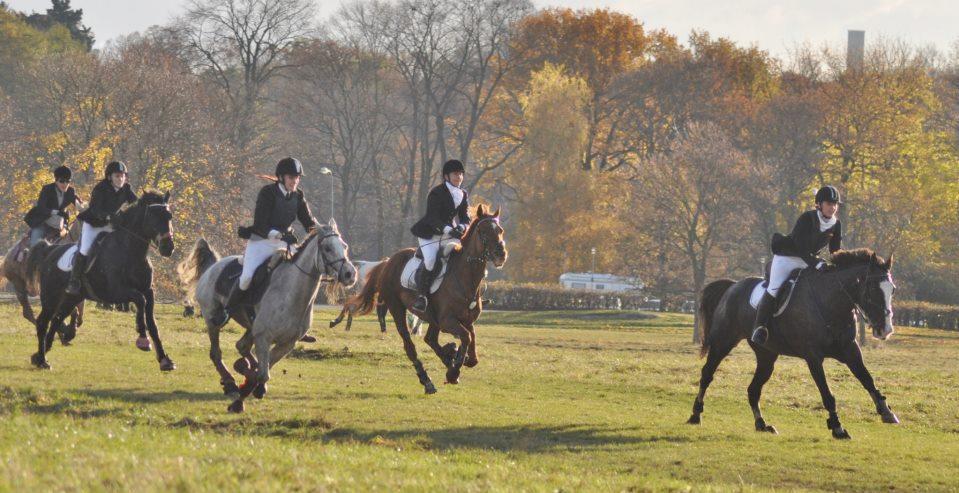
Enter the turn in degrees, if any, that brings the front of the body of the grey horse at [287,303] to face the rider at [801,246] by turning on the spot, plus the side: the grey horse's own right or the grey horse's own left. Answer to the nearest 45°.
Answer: approximately 45° to the grey horse's own left

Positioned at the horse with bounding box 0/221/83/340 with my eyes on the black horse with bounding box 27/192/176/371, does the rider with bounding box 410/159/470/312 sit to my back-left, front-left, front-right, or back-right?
front-left

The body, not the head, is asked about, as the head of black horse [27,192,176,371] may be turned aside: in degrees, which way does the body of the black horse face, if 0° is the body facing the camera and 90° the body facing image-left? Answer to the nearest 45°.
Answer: approximately 315°

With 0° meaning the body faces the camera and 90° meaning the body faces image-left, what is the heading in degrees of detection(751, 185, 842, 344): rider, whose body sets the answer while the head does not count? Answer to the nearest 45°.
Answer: approximately 315°

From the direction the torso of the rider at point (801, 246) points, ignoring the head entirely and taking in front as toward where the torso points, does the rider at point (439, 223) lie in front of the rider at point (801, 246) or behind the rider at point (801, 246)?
behind

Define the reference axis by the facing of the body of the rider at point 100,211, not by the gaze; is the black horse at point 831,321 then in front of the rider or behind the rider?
in front

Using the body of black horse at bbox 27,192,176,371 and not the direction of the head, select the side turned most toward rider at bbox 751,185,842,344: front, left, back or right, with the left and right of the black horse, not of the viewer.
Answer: front

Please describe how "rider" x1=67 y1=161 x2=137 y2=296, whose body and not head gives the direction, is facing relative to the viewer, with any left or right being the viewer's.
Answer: facing the viewer and to the right of the viewer

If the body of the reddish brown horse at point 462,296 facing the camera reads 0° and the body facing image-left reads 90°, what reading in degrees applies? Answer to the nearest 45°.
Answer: approximately 315°

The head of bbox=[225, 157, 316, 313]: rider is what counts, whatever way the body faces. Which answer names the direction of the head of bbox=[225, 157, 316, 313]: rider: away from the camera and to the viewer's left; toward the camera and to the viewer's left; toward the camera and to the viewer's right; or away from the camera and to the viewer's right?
toward the camera and to the viewer's right

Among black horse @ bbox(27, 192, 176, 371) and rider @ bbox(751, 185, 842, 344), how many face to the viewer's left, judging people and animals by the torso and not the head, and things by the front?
0

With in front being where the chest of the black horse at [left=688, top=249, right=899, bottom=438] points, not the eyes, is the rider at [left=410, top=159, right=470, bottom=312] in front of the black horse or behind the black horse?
behind

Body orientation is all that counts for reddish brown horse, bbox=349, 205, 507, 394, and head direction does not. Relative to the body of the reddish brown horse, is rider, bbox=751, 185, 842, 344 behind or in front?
in front

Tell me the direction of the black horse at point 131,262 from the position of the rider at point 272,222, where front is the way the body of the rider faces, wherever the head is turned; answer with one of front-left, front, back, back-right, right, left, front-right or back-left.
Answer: back
